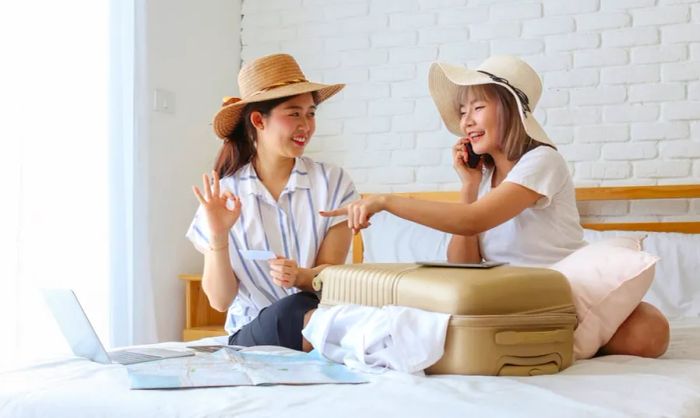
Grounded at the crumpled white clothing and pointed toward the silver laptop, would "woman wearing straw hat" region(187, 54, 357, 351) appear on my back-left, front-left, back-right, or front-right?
front-right

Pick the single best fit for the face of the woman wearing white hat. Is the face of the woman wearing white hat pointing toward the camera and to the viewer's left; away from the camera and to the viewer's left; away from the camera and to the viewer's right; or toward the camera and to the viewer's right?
toward the camera and to the viewer's left

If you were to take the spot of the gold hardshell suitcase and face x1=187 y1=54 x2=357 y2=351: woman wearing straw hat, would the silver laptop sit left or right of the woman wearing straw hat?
left

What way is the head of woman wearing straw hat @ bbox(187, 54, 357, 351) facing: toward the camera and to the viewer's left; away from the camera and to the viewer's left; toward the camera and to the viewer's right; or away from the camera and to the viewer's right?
toward the camera and to the viewer's right

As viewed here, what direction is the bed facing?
toward the camera

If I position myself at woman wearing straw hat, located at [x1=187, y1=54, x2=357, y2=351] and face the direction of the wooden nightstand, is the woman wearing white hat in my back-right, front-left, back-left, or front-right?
back-right
